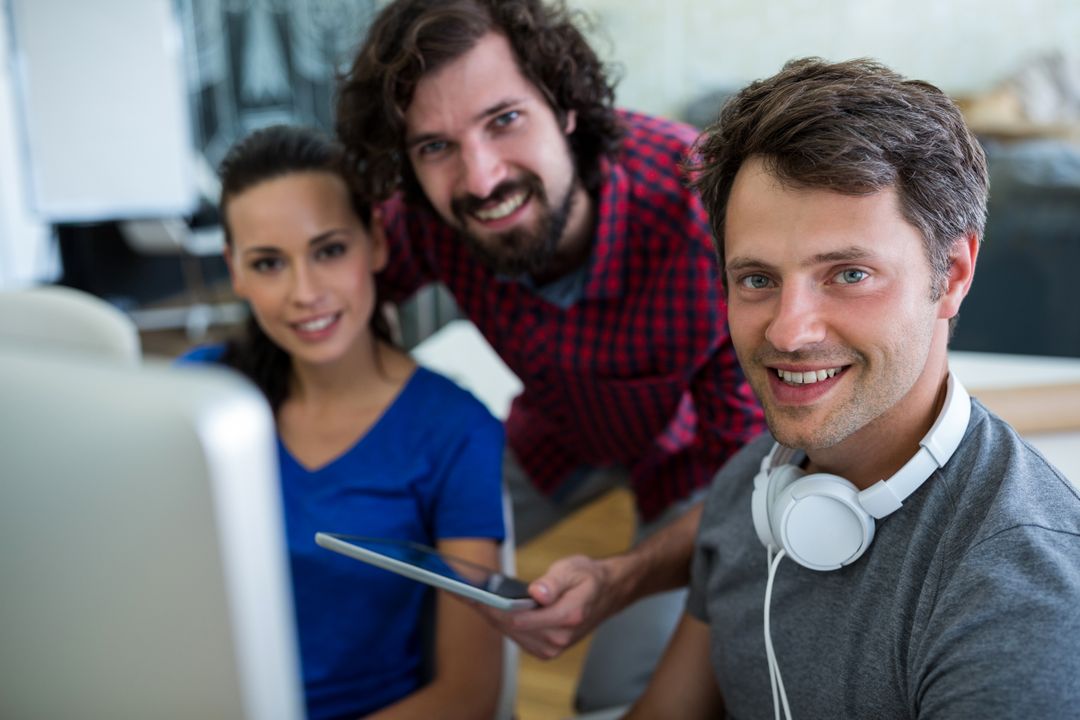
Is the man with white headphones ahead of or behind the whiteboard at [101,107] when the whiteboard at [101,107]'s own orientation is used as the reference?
ahead

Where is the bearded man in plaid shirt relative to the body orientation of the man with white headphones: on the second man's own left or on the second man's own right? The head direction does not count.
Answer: on the second man's own right

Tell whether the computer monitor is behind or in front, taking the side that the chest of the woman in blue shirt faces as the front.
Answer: in front

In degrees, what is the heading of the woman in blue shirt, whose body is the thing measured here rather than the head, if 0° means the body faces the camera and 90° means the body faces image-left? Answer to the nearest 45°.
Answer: approximately 0°

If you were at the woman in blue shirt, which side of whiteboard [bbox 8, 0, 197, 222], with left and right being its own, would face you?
front

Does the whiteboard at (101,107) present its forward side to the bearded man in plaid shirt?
yes

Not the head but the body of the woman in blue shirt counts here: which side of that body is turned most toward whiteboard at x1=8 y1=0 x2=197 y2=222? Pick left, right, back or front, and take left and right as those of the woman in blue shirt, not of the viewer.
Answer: back

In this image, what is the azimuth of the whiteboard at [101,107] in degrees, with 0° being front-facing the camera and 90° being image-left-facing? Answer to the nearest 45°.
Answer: approximately 0°

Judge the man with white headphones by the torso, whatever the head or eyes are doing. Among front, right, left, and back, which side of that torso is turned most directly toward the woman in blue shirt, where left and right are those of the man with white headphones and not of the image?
right

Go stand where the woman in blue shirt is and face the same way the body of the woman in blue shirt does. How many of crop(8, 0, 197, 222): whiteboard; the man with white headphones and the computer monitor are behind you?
1

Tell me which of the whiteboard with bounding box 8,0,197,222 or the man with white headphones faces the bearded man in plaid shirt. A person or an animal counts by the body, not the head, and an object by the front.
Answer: the whiteboard
